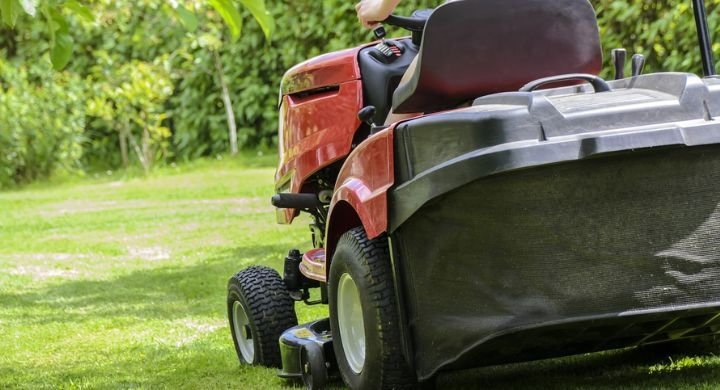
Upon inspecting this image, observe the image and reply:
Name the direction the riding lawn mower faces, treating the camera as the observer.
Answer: facing away from the viewer and to the left of the viewer

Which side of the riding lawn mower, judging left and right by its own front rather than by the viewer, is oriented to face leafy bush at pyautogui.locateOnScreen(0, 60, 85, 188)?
front

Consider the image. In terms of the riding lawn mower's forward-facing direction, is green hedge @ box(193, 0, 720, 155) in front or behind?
in front
